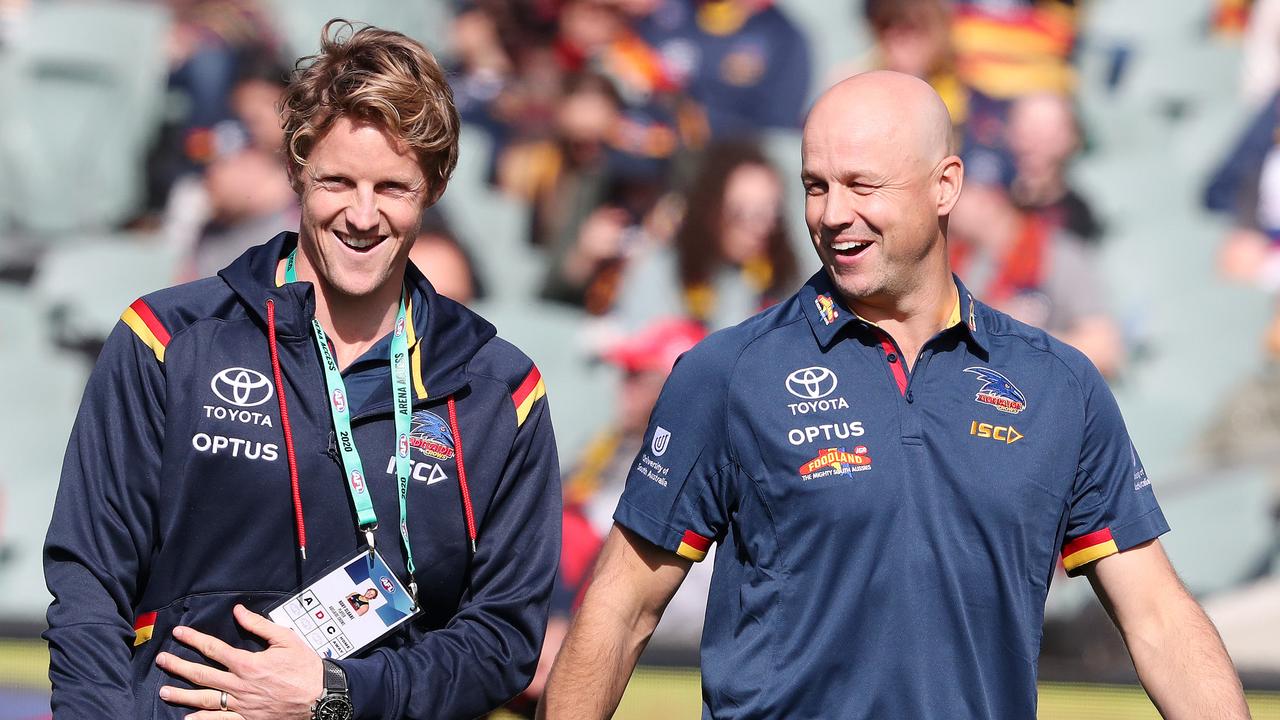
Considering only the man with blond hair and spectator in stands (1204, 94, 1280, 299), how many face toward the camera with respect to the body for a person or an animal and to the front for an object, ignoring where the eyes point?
2

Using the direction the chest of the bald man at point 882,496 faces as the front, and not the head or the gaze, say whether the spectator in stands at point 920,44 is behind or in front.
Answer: behind

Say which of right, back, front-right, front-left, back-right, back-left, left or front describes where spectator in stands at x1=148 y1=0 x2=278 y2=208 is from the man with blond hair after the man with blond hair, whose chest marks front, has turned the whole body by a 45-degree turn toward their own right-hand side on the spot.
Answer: back-right

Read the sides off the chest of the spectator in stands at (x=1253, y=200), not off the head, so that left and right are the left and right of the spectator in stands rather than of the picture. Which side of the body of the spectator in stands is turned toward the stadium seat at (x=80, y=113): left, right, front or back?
right

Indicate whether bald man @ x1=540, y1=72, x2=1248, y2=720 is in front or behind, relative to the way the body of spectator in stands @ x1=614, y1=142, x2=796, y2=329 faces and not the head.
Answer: in front

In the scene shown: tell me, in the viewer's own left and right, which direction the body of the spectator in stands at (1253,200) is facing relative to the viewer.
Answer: facing the viewer

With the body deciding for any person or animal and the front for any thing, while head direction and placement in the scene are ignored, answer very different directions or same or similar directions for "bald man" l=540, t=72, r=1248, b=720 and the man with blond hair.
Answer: same or similar directions

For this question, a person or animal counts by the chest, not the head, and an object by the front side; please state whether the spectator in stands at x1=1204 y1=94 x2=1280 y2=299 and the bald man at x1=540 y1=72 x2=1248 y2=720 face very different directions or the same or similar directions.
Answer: same or similar directions

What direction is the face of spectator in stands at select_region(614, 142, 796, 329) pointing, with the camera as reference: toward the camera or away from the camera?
toward the camera

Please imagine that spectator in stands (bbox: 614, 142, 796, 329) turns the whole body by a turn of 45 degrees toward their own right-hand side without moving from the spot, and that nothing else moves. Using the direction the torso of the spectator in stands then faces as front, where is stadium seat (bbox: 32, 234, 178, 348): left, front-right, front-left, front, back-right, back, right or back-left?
right

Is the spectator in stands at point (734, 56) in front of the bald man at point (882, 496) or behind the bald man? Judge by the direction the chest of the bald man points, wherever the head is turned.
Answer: behind

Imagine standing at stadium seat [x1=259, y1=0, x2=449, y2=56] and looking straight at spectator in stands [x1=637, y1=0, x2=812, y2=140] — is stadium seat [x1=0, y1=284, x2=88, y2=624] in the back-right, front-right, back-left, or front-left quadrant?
back-right

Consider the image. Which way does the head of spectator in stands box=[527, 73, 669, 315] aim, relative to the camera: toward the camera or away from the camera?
toward the camera

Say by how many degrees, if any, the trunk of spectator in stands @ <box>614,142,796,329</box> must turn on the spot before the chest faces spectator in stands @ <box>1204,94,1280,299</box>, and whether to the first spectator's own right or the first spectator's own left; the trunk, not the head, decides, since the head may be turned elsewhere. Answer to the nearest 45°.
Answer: approximately 45° to the first spectator's own left

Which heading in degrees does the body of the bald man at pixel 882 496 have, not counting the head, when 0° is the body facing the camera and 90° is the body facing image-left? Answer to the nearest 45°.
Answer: approximately 0°

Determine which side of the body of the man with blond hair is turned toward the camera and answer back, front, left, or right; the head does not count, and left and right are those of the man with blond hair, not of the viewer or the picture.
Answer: front

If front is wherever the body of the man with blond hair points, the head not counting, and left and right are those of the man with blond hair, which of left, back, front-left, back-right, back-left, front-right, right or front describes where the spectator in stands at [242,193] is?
back

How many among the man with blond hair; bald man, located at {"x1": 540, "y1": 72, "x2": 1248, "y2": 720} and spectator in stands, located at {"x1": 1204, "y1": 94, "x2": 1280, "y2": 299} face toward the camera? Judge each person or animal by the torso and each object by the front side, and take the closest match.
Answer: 3

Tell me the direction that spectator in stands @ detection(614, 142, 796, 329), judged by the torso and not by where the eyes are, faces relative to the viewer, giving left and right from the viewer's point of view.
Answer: facing the viewer and to the right of the viewer

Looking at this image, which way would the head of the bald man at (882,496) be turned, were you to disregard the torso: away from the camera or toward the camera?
toward the camera
